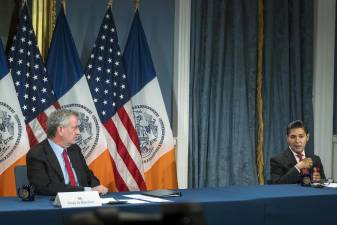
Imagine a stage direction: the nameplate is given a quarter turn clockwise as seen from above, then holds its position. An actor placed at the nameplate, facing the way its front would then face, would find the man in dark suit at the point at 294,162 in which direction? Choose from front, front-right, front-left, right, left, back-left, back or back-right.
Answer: back-right

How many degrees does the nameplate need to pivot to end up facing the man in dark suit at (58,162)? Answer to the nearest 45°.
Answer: approximately 180°

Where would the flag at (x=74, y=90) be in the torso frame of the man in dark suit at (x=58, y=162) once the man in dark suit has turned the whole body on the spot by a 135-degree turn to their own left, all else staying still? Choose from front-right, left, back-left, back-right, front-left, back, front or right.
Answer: front

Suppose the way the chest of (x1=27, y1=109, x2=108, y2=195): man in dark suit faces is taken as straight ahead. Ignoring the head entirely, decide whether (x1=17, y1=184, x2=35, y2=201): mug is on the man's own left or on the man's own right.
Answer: on the man's own right

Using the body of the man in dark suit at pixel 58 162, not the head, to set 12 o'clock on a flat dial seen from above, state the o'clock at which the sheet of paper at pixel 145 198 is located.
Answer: The sheet of paper is roughly at 12 o'clock from the man in dark suit.

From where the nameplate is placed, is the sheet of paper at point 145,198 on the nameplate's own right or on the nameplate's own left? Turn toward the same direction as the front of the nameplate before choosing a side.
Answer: on the nameplate's own left

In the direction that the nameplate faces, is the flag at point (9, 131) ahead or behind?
behind

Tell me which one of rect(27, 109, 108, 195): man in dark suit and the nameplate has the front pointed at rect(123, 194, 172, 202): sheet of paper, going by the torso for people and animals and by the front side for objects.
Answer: the man in dark suit

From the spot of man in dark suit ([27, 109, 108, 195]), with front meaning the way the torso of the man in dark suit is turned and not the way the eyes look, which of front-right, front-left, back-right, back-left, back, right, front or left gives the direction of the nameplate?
front-right

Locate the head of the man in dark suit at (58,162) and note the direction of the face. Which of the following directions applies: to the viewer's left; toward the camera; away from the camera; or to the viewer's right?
to the viewer's right

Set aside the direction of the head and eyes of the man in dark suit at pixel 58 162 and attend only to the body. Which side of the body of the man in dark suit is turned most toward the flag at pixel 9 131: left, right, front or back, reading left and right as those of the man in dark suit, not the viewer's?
back

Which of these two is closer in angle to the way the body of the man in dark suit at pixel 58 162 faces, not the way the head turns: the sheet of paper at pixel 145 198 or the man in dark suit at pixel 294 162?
the sheet of paper

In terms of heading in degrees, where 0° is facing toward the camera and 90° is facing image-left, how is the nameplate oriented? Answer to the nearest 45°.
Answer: approximately 0°
